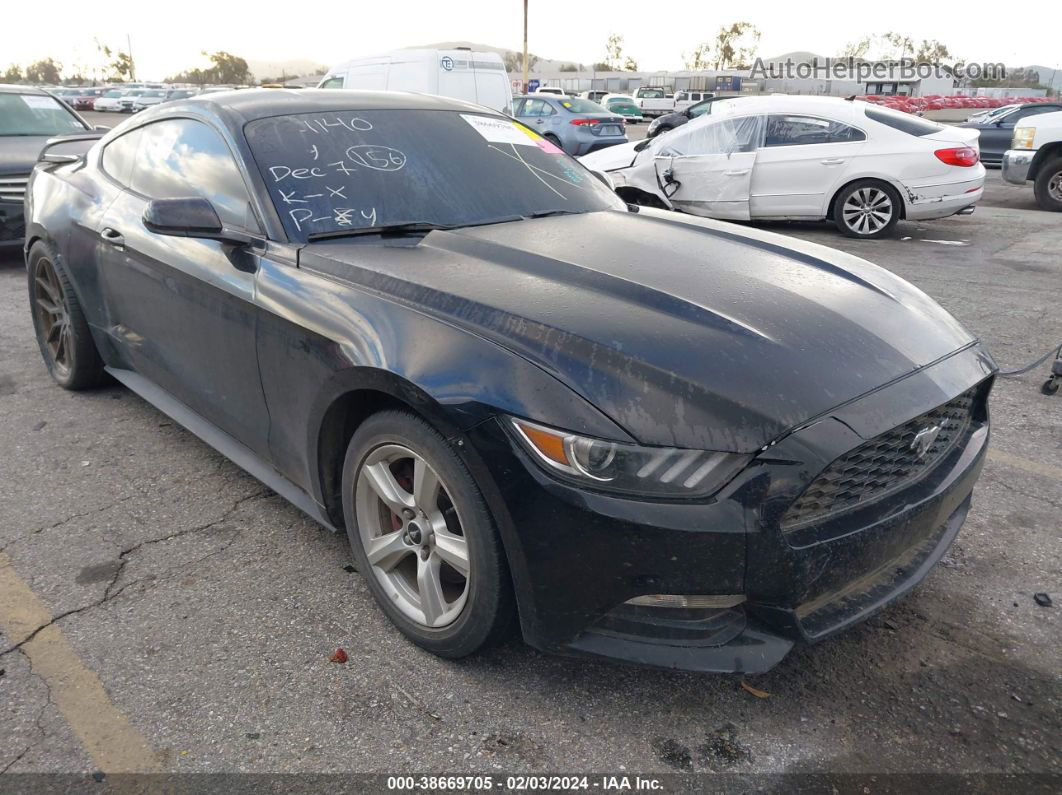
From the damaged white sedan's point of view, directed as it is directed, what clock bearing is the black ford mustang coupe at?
The black ford mustang coupe is roughly at 9 o'clock from the damaged white sedan.

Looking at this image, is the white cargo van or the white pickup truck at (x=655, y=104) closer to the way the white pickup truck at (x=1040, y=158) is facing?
the white cargo van

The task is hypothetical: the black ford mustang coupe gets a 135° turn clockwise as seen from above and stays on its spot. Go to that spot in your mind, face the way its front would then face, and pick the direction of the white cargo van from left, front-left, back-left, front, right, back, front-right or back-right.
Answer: right

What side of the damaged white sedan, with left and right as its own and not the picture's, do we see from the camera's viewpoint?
left

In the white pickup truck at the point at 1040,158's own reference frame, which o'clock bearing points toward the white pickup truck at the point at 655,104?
the white pickup truck at the point at 655,104 is roughly at 2 o'clock from the white pickup truck at the point at 1040,158.

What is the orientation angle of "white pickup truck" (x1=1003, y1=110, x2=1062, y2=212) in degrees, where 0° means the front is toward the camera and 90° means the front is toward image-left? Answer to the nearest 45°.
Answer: approximately 90°

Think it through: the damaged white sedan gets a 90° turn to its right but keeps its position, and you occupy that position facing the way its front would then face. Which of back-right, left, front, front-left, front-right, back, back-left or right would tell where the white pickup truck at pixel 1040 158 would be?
front-right

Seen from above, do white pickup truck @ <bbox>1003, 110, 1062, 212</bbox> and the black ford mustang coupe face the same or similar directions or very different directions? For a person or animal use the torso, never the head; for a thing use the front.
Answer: very different directions

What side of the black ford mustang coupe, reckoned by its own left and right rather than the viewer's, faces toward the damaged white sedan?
left

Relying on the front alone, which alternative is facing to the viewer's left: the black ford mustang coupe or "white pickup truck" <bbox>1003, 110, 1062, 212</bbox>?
the white pickup truck
